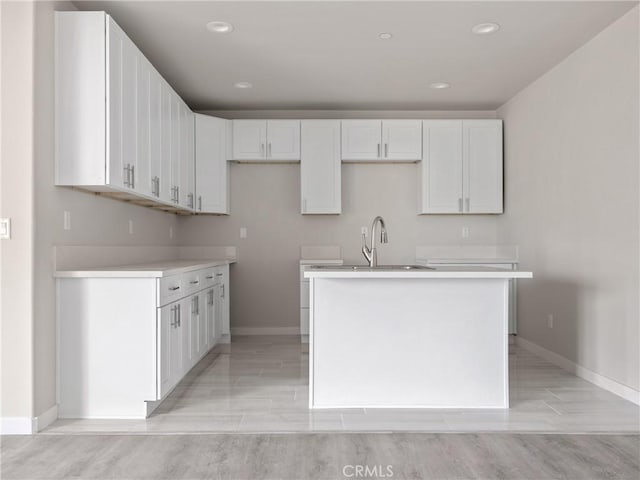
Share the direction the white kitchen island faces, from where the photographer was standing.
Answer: facing away from the viewer

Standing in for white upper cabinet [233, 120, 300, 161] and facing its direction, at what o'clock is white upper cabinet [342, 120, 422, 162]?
white upper cabinet [342, 120, 422, 162] is roughly at 9 o'clock from white upper cabinet [233, 120, 300, 161].

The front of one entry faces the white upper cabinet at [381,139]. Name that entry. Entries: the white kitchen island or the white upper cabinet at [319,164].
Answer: the white kitchen island

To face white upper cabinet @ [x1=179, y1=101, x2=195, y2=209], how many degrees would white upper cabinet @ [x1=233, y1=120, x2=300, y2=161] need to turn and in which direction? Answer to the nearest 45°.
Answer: approximately 45° to its right

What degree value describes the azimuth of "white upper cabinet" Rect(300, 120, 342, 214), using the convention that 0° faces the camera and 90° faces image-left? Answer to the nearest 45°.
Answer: approximately 0°

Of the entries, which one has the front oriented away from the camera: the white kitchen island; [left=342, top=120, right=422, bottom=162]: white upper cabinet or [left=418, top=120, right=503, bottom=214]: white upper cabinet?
the white kitchen island

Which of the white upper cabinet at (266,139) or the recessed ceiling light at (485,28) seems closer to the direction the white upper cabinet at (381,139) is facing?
the recessed ceiling light

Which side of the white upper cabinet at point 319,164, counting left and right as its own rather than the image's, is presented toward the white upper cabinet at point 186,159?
right

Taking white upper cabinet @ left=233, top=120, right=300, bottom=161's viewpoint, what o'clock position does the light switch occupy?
The light switch is roughly at 1 o'clock from the white upper cabinet.

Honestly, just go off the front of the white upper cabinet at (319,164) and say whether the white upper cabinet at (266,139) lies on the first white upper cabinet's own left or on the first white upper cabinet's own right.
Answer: on the first white upper cabinet's own right

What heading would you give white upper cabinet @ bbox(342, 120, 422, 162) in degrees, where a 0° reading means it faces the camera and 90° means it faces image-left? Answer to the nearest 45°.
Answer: approximately 0°
